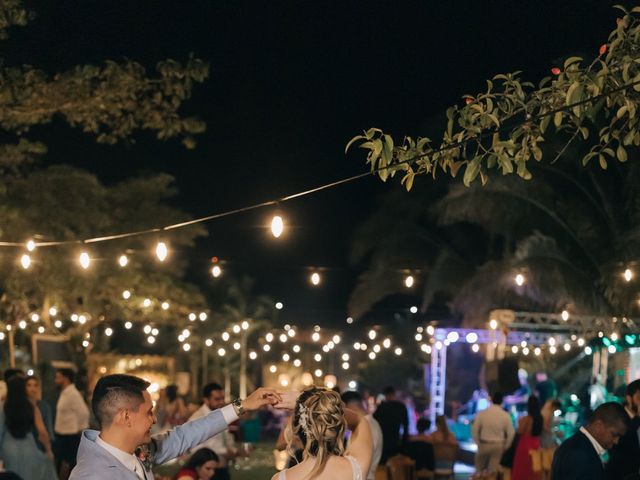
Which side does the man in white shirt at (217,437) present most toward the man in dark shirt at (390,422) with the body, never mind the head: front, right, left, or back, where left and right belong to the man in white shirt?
left

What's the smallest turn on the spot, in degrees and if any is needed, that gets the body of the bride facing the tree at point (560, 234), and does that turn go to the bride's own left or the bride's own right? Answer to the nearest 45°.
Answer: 0° — they already face it

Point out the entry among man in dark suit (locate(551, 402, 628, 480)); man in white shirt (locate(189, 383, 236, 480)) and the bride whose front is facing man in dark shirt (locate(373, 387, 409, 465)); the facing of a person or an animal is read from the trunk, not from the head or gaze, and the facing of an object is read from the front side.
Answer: the bride

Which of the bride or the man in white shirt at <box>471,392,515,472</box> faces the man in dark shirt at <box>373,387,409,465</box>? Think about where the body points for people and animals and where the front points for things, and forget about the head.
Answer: the bride

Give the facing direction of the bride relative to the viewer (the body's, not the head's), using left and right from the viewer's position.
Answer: facing away from the viewer

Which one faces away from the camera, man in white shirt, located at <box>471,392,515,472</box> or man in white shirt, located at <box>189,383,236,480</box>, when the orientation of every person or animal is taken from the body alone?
man in white shirt, located at <box>471,392,515,472</box>

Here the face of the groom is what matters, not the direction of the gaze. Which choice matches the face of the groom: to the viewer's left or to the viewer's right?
to the viewer's right
